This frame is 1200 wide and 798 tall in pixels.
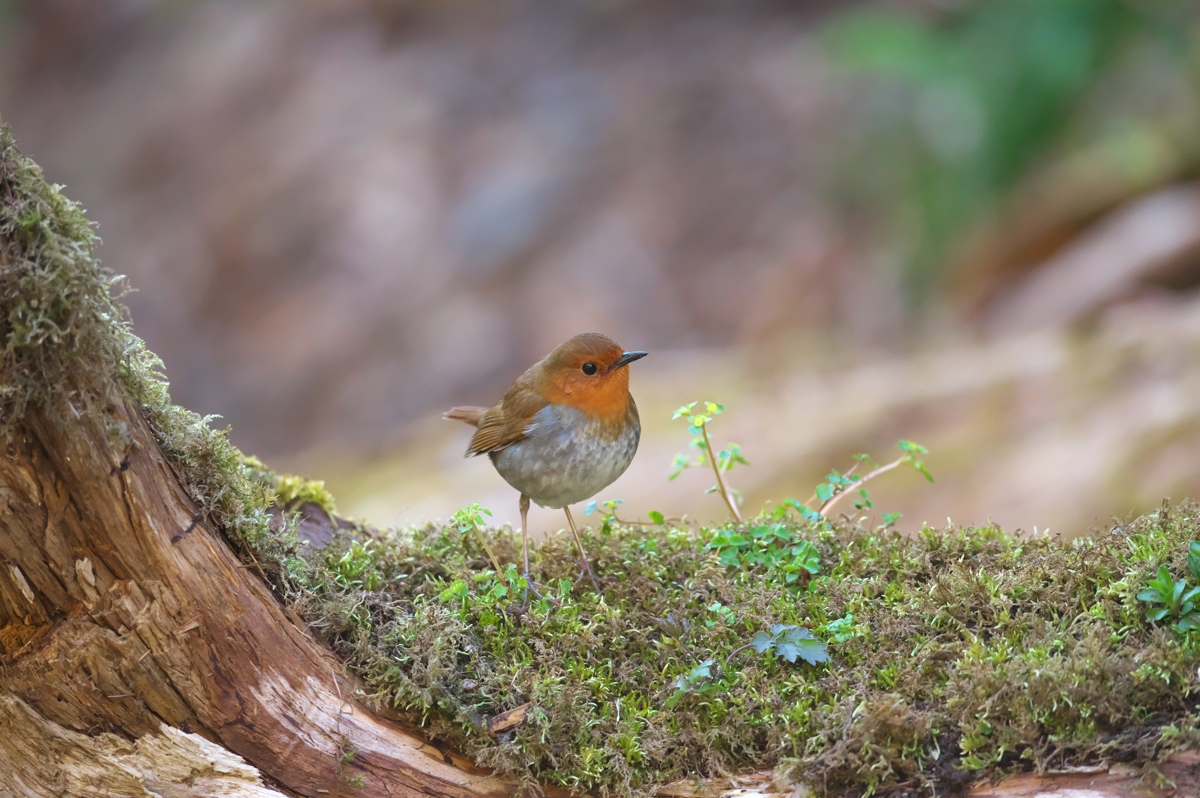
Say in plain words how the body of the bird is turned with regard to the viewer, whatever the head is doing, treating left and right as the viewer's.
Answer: facing the viewer and to the right of the viewer

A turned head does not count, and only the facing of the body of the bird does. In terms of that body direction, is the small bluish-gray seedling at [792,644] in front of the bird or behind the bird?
in front

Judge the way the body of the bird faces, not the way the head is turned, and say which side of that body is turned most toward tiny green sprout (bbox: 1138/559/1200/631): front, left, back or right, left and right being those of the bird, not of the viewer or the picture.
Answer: front
